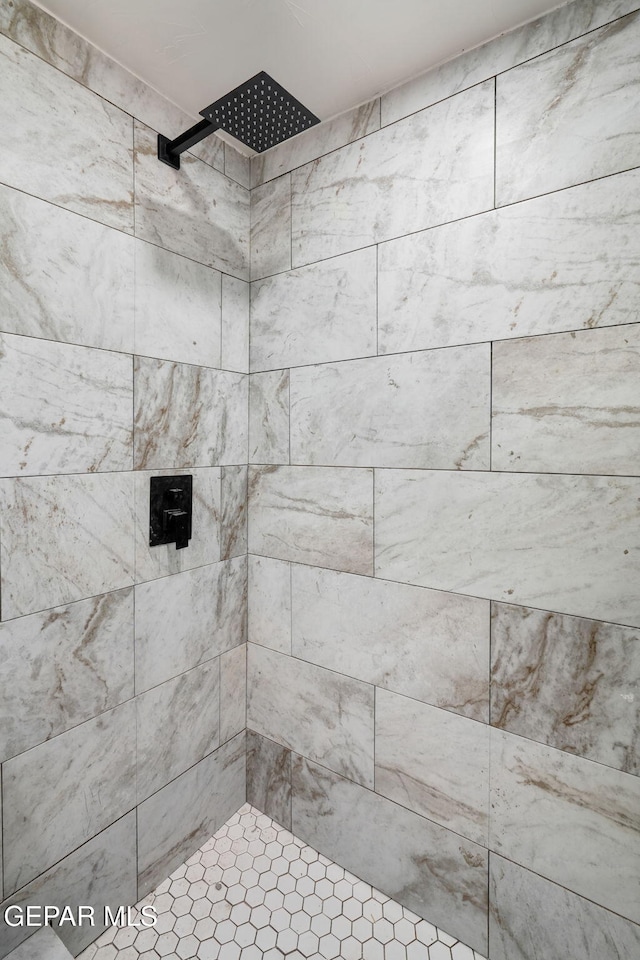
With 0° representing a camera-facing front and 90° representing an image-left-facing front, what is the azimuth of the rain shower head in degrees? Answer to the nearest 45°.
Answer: approximately 315°
